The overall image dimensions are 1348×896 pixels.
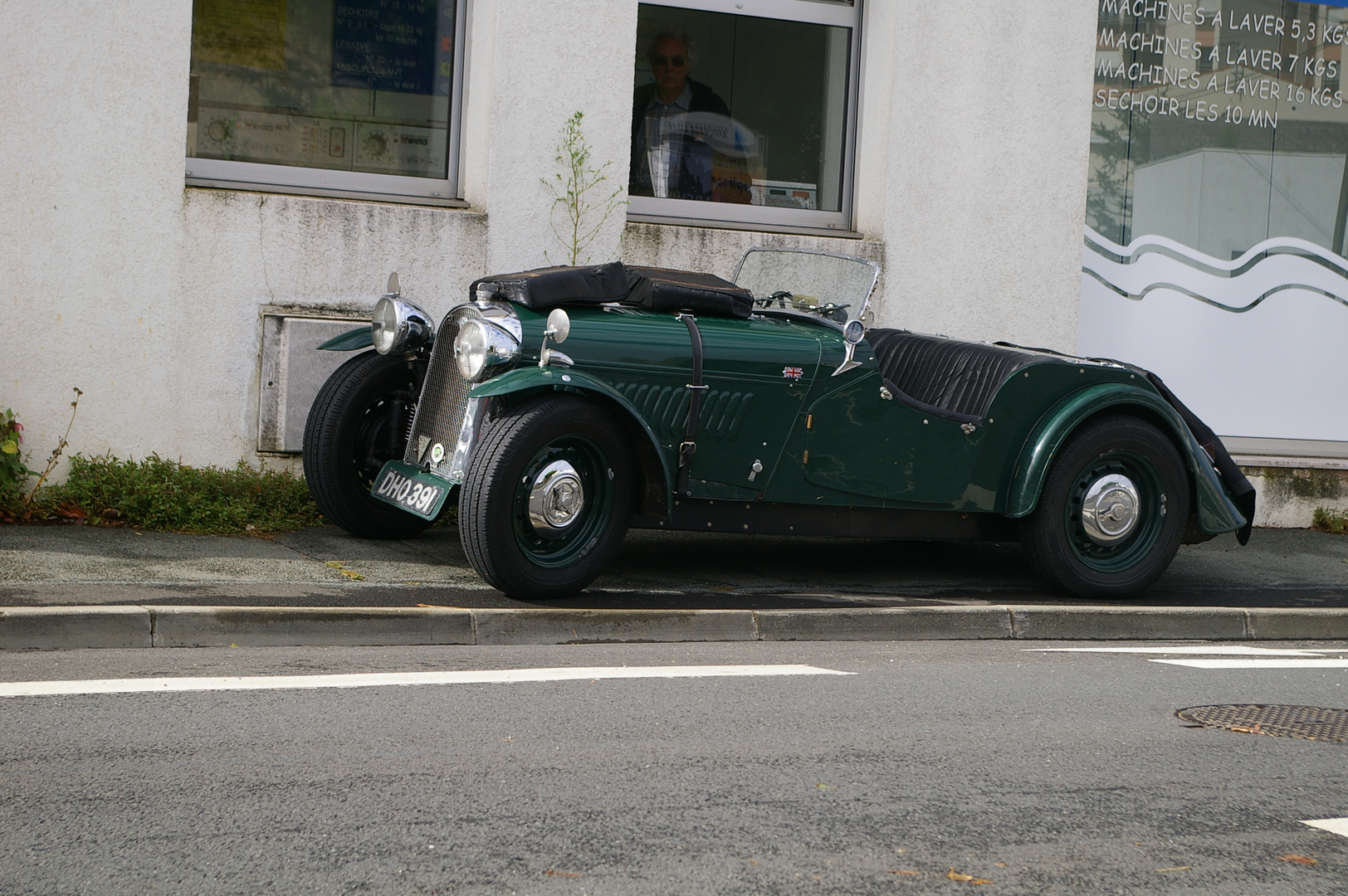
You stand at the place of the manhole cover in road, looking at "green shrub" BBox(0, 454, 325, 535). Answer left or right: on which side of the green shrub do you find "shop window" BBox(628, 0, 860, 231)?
right

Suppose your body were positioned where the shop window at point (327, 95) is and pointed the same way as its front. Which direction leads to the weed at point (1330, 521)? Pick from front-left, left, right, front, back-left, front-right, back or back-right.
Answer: left

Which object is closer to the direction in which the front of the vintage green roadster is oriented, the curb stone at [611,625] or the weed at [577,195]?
the curb stone

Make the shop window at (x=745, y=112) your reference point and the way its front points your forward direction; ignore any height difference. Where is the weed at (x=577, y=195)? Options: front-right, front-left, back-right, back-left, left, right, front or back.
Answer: front-right

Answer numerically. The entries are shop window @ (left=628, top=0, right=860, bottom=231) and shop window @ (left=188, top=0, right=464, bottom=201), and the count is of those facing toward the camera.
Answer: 2

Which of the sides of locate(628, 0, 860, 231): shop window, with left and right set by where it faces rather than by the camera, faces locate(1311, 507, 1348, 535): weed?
left

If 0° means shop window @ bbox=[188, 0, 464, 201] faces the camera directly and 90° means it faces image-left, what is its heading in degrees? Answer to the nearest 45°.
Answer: approximately 0°

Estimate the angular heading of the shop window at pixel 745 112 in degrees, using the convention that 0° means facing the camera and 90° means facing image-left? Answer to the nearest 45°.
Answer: approximately 0°

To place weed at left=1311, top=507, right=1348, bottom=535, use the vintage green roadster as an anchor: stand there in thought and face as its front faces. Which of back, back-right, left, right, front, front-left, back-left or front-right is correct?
back

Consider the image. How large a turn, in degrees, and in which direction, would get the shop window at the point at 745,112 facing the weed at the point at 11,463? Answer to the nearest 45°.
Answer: approximately 45° to its right

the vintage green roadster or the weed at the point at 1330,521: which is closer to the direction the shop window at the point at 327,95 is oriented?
the vintage green roadster

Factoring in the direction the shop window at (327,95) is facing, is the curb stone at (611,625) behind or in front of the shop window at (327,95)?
in front

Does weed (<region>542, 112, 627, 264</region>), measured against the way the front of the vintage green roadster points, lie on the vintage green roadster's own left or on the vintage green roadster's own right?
on the vintage green roadster's own right

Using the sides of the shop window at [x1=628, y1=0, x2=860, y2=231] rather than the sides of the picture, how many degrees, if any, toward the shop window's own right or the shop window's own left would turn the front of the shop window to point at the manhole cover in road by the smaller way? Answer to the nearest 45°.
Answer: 0° — it already faces it

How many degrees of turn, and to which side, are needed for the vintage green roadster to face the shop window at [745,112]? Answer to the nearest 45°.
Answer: approximately 135° to its right
